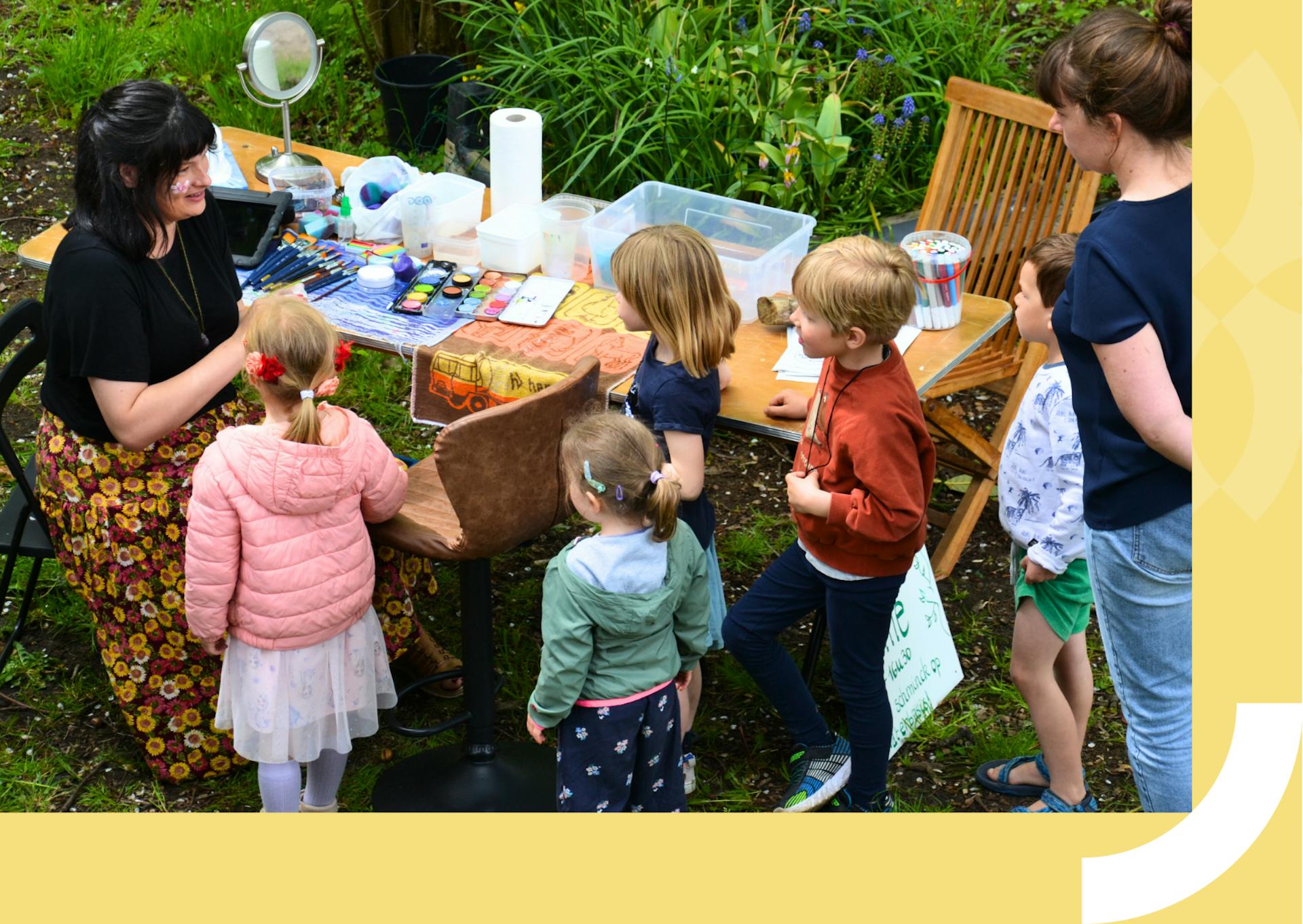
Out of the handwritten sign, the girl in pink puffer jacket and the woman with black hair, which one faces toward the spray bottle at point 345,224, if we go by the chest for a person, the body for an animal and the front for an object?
the girl in pink puffer jacket

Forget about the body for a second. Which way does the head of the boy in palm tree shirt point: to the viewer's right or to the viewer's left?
to the viewer's left

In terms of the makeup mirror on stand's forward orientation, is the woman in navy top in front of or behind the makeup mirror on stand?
in front

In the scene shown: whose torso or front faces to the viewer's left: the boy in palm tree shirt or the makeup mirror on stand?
the boy in palm tree shirt

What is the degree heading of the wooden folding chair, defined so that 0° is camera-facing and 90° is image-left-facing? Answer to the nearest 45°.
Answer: approximately 45°

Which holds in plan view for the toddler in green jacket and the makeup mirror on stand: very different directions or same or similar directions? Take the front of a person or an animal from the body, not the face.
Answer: very different directions

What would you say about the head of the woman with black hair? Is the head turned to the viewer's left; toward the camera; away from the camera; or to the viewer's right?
to the viewer's right

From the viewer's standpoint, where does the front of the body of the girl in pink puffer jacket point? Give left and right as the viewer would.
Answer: facing away from the viewer

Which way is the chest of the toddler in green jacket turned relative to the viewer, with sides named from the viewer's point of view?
facing away from the viewer and to the left of the viewer

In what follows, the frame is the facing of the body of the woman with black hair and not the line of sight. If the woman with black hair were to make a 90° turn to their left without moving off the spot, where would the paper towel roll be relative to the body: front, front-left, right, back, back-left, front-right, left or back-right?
front

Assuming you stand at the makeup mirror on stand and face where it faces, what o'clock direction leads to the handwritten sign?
The handwritten sign is roughly at 12 o'clock from the makeup mirror on stand.

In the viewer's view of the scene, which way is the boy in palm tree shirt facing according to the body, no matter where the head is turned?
to the viewer's left

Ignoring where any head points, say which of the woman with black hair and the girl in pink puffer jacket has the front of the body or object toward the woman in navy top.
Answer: the woman with black hair

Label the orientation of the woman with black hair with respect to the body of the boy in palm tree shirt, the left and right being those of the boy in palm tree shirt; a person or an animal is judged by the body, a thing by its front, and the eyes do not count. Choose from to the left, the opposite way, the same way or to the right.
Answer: the opposite way

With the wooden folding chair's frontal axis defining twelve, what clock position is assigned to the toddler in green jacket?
The toddler in green jacket is roughly at 11 o'clock from the wooden folding chair.

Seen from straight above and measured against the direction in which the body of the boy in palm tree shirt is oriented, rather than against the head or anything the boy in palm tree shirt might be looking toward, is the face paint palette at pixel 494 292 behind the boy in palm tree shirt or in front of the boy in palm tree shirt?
in front
